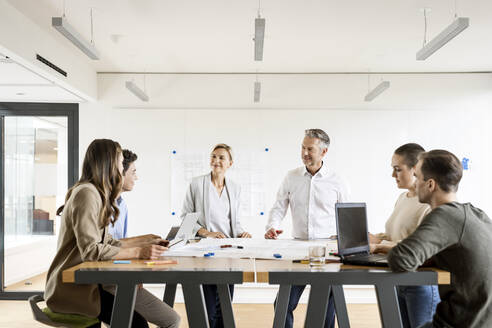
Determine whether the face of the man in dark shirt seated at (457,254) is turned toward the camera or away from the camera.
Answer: away from the camera

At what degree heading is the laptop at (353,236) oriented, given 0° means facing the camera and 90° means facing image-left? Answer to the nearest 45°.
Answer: approximately 315°

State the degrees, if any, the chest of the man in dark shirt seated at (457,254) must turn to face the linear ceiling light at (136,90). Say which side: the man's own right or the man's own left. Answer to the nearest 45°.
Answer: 0° — they already face it

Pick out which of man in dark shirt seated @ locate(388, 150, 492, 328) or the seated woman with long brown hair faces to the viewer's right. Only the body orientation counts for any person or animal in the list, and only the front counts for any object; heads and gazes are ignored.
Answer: the seated woman with long brown hair

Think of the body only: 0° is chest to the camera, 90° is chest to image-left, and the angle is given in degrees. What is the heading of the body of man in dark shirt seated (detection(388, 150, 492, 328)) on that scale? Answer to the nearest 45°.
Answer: approximately 135°

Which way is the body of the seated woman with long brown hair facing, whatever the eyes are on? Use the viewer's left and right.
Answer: facing to the right of the viewer

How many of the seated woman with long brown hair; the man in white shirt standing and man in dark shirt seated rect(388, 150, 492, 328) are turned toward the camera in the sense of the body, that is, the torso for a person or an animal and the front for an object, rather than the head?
1

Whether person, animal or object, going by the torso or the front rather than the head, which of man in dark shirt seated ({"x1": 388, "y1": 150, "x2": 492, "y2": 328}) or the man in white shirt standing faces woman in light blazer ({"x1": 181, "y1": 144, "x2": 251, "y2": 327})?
the man in dark shirt seated

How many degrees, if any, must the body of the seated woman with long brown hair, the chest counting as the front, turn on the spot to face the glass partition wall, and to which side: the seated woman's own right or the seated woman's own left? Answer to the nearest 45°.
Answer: approximately 90° to the seated woman's own left

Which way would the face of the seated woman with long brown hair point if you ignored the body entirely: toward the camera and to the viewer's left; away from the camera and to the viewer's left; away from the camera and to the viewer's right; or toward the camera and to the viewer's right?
away from the camera and to the viewer's right
